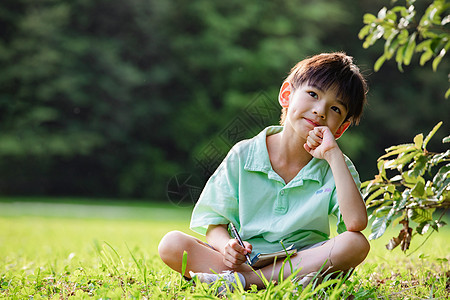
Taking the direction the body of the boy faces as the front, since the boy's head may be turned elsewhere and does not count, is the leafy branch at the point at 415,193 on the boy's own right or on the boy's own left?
on the boy's own left

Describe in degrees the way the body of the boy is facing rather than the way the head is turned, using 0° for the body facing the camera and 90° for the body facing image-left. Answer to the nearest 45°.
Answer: approximately 0°
